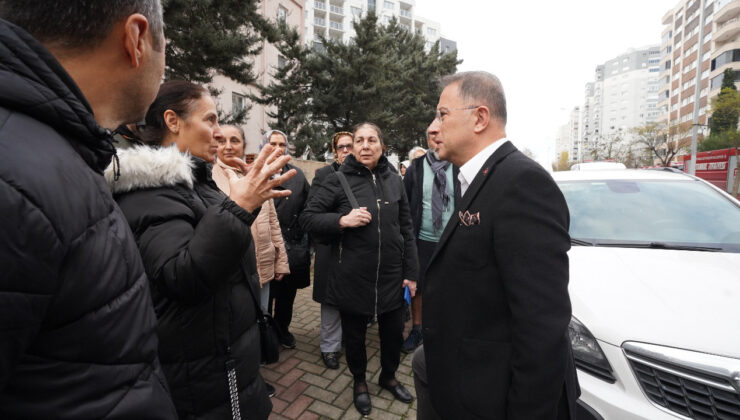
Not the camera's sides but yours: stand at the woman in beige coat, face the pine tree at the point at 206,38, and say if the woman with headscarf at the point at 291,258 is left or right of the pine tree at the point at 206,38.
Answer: right

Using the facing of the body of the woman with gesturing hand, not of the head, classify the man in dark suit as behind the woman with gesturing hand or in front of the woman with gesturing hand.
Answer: in front

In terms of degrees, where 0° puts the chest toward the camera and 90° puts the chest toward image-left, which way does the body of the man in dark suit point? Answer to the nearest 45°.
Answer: approximately 90°

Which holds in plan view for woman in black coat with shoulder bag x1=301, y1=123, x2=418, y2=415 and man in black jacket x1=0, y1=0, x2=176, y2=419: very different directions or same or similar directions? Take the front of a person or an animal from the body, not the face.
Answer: very different directions

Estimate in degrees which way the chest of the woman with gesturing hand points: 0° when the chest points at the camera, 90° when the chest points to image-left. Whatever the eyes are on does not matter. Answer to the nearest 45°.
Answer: approximately 270°

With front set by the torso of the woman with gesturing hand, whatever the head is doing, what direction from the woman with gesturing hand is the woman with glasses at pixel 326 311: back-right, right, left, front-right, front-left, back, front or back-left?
front-left

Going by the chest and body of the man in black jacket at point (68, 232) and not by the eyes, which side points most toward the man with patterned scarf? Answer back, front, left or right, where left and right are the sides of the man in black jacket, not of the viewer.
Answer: front

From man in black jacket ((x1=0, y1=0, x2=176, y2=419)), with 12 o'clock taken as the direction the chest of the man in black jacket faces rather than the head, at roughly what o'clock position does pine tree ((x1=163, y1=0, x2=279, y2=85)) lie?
The pine tree is roughly at 11 o'clock from the man in black jacket.

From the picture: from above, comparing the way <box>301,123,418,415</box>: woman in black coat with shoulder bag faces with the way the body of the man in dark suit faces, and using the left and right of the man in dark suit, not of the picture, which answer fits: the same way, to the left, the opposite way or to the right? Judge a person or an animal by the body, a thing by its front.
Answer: to the left

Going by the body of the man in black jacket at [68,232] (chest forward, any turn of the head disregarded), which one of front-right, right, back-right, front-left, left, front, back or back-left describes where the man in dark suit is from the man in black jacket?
front-right

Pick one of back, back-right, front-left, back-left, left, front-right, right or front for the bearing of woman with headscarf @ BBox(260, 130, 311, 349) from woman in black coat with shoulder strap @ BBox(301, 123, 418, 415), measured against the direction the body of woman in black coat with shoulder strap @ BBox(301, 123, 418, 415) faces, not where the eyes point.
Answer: back-right

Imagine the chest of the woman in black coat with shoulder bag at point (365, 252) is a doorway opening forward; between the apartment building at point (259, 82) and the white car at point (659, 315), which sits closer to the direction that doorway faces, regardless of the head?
the white car

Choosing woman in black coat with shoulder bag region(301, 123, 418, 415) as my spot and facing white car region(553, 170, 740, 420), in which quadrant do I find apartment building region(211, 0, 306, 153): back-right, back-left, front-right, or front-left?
back-left

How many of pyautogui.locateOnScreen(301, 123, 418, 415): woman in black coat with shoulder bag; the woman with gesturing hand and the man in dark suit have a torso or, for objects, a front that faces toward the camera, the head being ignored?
1
